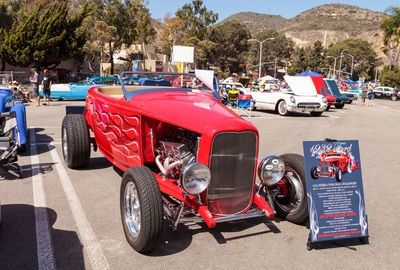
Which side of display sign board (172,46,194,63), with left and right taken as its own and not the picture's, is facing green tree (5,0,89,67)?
right

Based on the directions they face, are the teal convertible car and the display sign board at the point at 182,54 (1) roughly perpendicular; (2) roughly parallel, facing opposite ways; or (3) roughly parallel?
roughly perpendicular

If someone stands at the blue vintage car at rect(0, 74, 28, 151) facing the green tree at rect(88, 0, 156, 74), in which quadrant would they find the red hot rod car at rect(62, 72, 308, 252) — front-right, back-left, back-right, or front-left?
back-right

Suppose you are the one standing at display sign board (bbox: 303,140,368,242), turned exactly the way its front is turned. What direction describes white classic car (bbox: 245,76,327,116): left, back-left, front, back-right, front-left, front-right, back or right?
back

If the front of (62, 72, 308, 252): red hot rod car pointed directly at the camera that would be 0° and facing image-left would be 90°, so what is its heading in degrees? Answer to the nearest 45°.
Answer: approximately 315°

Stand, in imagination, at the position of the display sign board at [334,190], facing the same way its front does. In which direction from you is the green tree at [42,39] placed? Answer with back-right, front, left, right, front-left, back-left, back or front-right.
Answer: back-right
